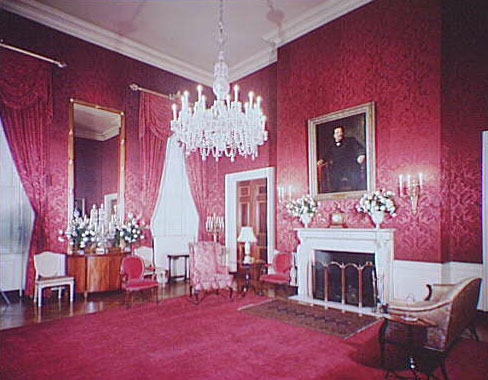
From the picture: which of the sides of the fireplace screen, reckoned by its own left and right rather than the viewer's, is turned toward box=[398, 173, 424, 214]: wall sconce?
left

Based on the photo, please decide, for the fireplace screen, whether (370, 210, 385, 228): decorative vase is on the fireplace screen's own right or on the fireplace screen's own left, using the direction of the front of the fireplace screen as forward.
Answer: on the fireplace screen's own left

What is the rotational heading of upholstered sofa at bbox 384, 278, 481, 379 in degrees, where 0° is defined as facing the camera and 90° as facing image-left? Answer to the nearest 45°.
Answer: approximately 135°

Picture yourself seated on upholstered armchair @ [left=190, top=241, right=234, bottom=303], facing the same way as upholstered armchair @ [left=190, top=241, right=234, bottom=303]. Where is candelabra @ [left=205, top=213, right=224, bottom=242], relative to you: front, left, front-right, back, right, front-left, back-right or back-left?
back-left

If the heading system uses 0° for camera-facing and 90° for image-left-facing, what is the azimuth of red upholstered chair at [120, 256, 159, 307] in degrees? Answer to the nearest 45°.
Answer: approximately 315°
